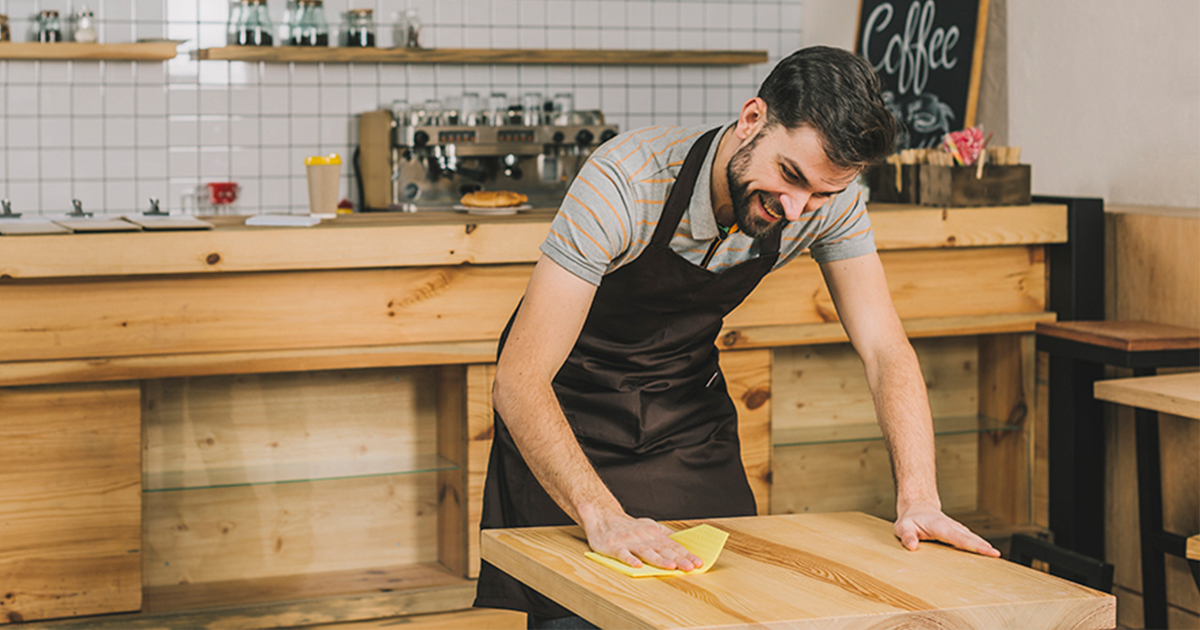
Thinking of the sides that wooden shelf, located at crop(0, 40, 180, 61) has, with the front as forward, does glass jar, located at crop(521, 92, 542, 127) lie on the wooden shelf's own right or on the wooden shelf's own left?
on the wooden shelf's own left

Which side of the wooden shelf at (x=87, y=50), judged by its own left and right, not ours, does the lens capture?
front

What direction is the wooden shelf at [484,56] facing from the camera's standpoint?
toward the camera

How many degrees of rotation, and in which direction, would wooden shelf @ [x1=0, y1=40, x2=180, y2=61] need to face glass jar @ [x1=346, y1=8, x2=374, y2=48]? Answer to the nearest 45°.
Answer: approximately 90° to its left

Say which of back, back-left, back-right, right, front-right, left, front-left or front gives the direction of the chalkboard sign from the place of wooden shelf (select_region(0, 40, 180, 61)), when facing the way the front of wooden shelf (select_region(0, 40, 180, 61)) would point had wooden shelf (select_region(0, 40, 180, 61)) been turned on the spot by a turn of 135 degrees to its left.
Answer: right

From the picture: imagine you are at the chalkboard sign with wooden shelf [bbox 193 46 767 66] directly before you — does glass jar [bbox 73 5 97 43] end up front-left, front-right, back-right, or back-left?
front-left

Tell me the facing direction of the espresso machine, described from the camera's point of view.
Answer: facing the viewer

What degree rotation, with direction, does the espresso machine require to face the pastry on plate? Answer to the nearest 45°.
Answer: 0° — it already faces it

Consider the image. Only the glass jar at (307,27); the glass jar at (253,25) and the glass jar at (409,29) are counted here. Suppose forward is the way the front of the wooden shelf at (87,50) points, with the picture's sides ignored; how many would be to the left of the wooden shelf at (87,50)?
3

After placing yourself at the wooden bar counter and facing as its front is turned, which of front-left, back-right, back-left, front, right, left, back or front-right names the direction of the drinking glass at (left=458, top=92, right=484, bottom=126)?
back

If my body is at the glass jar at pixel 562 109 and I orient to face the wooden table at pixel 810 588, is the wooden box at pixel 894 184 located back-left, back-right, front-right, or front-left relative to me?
front-left

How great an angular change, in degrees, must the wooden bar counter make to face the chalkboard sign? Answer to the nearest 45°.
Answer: approximately 135° to its left

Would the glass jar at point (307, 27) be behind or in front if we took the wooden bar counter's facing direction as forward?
behind
